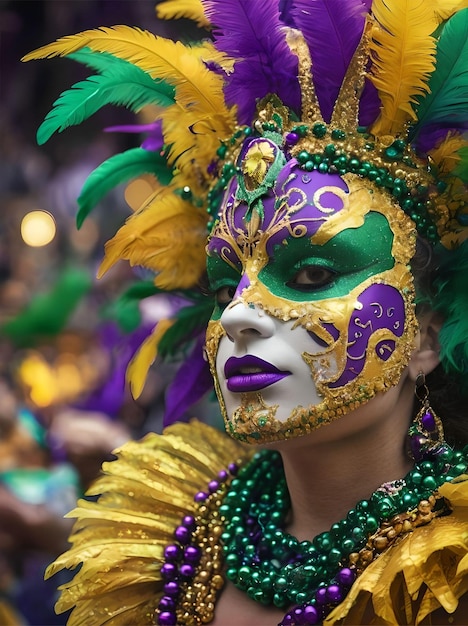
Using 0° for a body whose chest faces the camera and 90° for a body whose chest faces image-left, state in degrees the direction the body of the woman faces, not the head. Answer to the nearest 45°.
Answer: approximately 45°

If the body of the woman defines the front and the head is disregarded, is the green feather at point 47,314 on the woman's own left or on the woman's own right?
on the woman's own right
